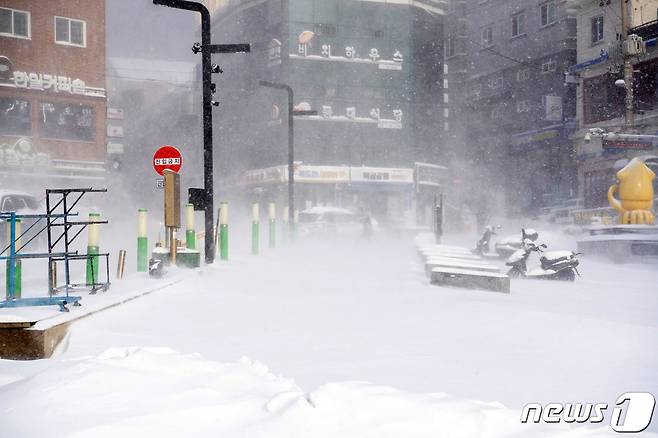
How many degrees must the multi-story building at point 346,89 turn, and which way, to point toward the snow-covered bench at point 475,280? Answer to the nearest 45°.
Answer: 0° — it already faces it

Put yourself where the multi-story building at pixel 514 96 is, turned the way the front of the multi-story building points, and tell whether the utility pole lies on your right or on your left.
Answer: on your left

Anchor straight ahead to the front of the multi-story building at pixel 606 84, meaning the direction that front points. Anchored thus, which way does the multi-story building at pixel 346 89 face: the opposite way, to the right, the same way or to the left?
to the left

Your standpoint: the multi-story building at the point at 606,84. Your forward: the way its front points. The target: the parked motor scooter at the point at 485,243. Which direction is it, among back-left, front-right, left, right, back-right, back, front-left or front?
front-left

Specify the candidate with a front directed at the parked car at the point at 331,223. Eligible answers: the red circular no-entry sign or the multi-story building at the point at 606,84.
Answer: the multi-story building

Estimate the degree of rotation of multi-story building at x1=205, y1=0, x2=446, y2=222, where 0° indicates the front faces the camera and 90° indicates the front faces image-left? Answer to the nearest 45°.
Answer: approximately 0°

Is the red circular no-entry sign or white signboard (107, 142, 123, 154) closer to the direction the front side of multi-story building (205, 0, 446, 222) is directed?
the red circular no-entry sign

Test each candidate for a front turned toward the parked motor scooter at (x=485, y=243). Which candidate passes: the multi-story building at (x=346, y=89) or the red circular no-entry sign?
the multi-story building

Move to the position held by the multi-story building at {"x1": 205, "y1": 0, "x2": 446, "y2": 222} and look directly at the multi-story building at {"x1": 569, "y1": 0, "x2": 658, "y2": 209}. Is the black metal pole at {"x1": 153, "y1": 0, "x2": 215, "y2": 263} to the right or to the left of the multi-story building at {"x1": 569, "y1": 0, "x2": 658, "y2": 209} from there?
right
